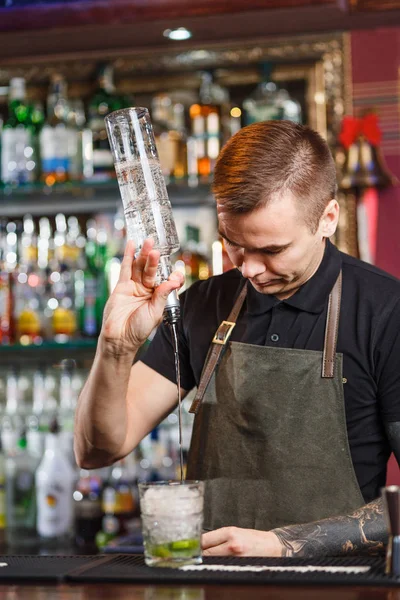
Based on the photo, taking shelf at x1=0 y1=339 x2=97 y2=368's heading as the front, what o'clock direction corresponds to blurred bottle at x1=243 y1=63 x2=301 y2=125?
The blurred bottle is roughly at 10 o'clock from the shelf.

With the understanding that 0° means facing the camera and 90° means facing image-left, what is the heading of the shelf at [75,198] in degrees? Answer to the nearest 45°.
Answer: approximately 0°

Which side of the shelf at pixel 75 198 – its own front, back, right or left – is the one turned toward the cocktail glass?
front

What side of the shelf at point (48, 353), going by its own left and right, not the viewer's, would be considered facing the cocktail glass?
front

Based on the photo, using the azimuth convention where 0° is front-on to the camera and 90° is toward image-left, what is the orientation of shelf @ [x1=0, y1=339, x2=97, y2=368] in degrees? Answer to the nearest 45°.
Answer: approximately 0°

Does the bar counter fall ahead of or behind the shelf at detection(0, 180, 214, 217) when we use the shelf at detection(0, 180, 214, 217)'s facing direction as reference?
ahead

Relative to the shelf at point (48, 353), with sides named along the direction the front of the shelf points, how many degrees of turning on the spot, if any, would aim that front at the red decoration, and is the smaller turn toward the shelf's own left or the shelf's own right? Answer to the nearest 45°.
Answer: approximately 45° to the shelf's own left

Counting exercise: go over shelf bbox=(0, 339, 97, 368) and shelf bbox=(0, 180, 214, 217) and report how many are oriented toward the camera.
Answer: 2

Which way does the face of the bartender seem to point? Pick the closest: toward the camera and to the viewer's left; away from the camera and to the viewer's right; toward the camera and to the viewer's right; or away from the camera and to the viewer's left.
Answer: toward the camera and to the viewer's left

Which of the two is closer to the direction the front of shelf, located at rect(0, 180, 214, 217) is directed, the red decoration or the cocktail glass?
the cocktail glass
